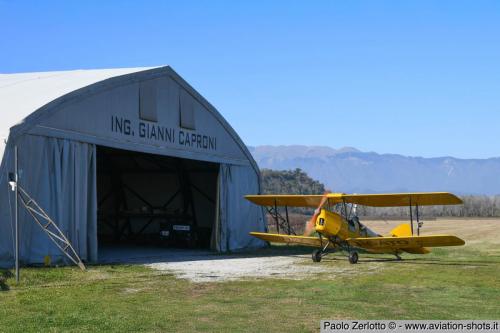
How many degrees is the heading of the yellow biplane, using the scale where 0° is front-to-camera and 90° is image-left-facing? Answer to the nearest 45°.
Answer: approximately 45°

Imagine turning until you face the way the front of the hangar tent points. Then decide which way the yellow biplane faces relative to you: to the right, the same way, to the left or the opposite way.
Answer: to the right

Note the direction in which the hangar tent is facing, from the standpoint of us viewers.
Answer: facing the viewer and to the right of the viewer

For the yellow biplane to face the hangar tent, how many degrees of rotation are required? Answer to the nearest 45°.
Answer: approximately 45° to its right

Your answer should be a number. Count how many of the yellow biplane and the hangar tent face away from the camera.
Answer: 0

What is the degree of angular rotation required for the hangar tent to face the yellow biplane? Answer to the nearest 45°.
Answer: approximately 45° to its left
